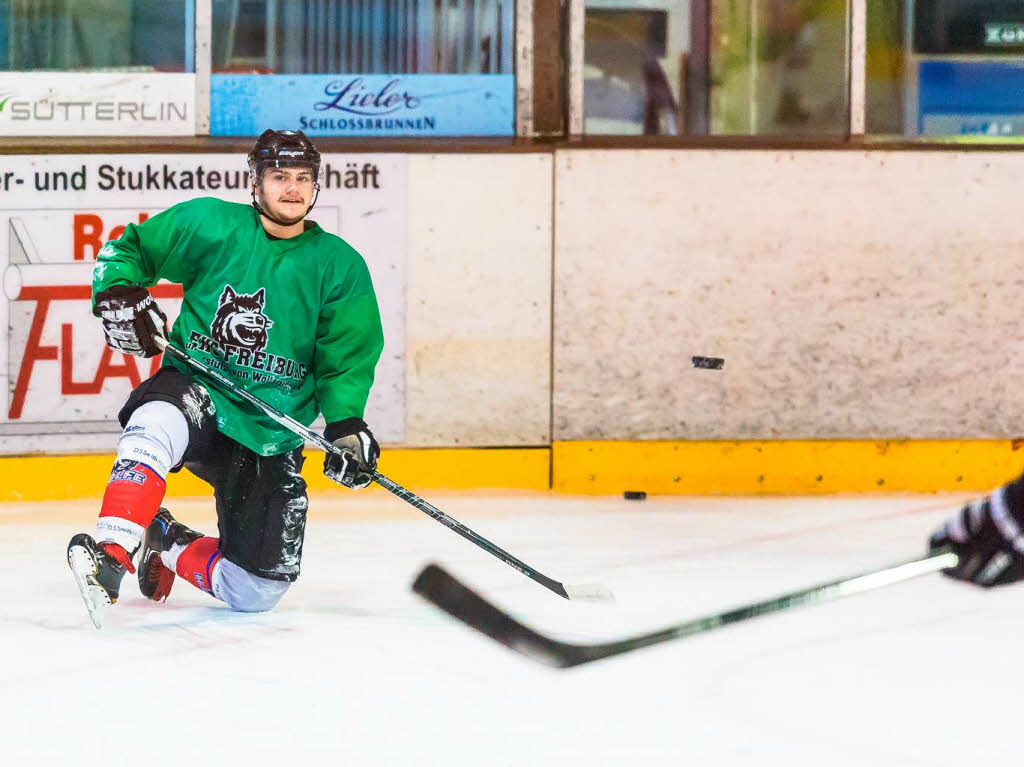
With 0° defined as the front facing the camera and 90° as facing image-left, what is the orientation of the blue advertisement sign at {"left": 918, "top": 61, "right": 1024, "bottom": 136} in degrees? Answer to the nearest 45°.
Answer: approximately 0°

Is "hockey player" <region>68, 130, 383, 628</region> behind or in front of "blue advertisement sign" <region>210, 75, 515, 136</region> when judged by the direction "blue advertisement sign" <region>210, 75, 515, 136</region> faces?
in front

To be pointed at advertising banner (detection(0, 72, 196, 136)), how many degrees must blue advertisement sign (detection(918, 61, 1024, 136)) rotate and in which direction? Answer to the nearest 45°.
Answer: approximately 90° to its right

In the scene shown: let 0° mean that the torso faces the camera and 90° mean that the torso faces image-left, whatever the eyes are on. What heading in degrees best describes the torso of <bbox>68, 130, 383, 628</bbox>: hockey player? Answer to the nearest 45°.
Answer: approximately 0°
